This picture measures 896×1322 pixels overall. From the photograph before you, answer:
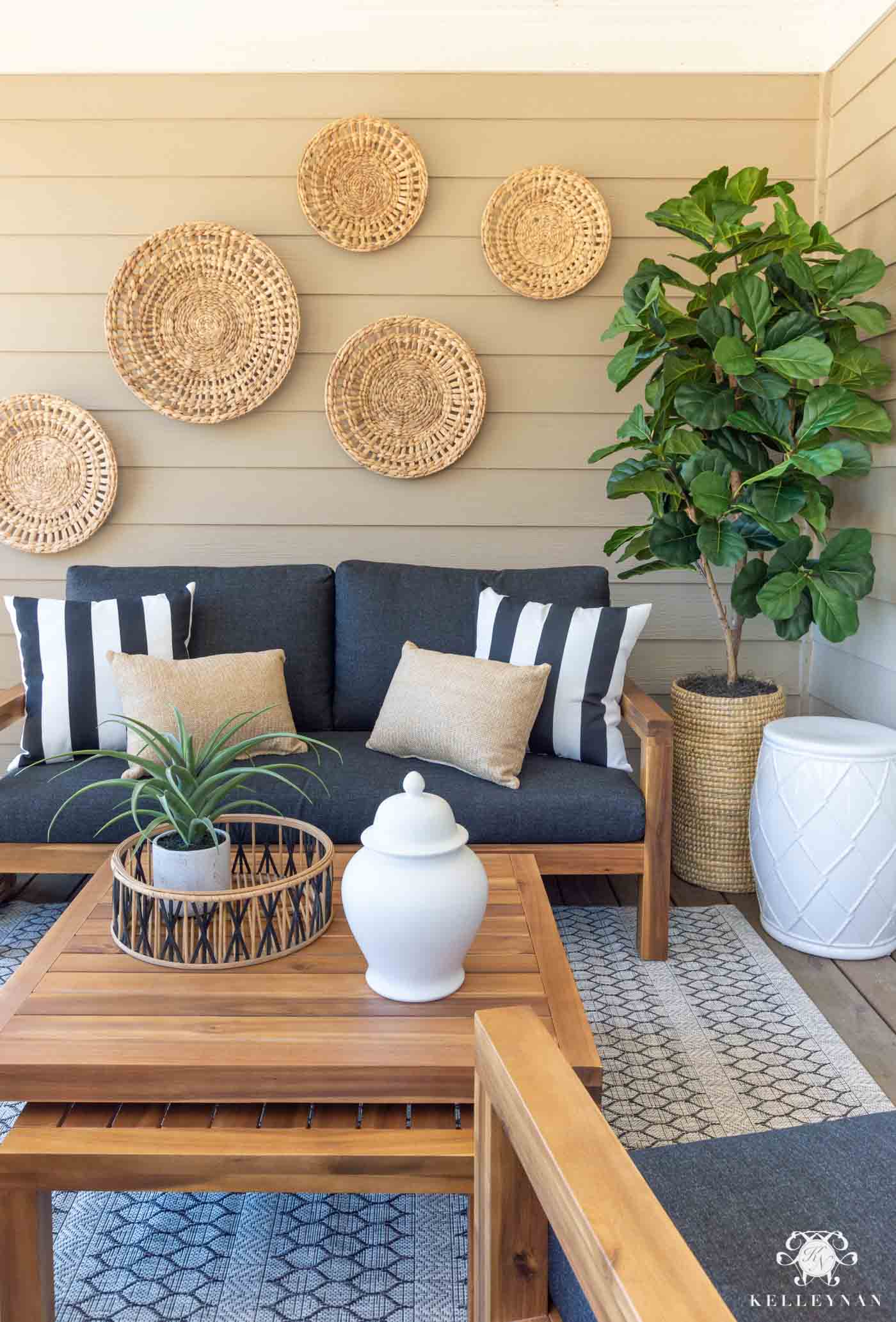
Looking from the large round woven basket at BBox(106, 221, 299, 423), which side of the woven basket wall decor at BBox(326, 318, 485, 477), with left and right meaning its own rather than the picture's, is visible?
right

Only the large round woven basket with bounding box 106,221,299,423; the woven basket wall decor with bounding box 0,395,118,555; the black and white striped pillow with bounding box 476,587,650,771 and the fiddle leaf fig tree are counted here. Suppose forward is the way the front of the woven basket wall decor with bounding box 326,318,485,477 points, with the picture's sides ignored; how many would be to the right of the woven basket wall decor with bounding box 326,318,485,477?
2

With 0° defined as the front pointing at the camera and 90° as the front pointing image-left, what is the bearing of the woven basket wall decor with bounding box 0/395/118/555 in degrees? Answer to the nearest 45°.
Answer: approximately 0°

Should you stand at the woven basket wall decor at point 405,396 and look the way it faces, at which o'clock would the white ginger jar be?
The white ginger jar is roughly at 12 o'clock from the woven basket wall decor.

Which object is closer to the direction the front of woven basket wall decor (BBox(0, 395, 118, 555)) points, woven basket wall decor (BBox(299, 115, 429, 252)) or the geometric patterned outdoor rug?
the geometric patterned outdoor rug
